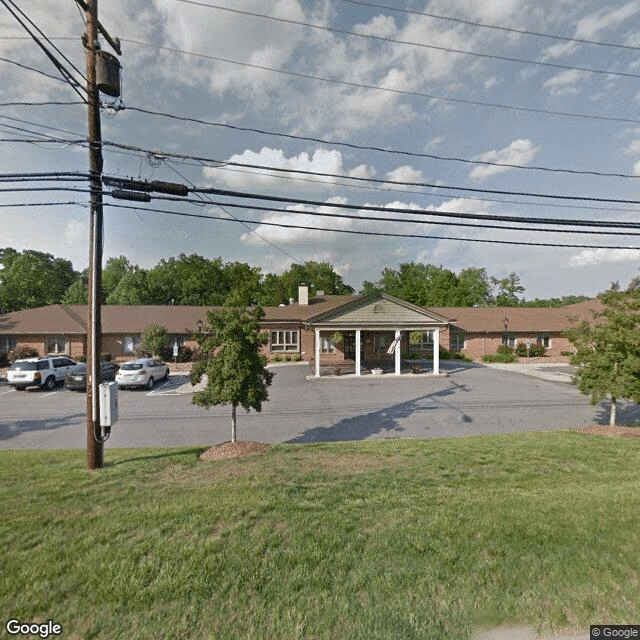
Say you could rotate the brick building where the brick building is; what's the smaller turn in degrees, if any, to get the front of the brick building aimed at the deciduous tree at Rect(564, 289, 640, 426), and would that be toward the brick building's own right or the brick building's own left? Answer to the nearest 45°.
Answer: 0° — it already faces it

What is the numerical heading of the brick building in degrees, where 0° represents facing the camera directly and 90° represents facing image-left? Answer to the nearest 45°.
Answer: approximately 0°

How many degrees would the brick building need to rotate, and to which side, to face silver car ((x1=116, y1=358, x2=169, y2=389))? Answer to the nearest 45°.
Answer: approximately 45° to its right

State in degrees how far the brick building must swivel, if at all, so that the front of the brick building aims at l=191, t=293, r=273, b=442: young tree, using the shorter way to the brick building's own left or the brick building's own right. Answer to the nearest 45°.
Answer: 0° — it already faces it
